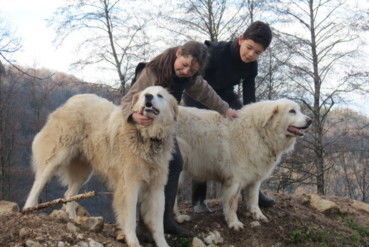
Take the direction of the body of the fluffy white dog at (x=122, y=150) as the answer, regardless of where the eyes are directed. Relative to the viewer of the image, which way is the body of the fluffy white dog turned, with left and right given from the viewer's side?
facing the viewer and to the right of the viewer

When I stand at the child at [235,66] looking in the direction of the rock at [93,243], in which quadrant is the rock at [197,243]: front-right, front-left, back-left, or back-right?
front-left

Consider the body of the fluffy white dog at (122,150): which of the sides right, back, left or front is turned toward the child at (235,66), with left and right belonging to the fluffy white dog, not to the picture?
left

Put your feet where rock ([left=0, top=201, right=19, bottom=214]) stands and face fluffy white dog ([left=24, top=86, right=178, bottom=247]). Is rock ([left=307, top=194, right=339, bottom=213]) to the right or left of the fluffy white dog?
left

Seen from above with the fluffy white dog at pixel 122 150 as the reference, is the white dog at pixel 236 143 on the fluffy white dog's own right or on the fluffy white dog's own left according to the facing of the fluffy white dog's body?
on the fluffy white dog's own left

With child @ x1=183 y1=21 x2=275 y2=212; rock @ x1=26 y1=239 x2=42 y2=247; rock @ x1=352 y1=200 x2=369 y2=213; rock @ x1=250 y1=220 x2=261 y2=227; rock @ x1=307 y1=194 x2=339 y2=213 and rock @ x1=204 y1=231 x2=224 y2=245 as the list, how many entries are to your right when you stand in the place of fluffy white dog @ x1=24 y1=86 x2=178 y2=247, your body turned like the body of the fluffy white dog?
1

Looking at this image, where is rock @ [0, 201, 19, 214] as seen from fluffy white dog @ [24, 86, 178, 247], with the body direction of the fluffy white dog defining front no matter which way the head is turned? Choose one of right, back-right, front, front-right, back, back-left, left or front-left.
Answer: back

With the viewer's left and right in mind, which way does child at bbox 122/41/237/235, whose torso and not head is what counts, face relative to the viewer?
facing the viewer
